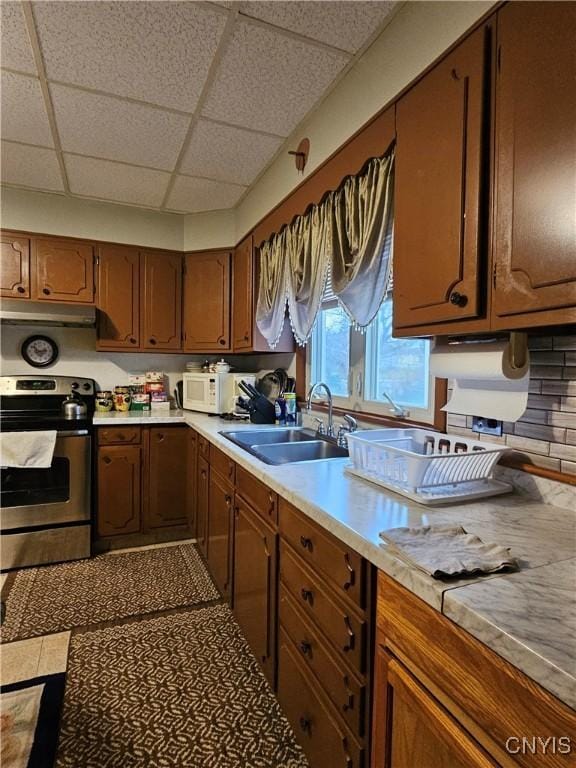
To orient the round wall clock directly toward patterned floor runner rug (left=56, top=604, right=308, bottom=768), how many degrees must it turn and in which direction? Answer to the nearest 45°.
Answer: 0° — it already faces it

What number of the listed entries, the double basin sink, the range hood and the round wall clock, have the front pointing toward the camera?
2

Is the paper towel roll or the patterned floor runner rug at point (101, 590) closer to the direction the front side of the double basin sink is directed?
the patterned floor runner rug

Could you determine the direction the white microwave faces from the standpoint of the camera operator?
facing the viewer and to the left of the viewer

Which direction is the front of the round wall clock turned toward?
toward the camera

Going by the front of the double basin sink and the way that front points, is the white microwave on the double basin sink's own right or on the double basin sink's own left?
on the double basin sink's own right

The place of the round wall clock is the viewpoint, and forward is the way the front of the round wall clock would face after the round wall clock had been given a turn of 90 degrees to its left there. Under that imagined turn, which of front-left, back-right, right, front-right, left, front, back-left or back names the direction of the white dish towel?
right

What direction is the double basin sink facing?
to the viewer's left

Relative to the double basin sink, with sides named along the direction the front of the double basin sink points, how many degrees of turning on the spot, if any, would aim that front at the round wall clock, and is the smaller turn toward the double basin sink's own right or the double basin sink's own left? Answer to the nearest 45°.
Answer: approximately 45° to the double basin sink's own right

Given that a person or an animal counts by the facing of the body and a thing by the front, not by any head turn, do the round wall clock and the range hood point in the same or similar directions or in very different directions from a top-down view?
same or similar directions

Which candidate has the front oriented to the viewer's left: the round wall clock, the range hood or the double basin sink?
the double basin sink

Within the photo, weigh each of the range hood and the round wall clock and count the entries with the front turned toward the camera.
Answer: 2
